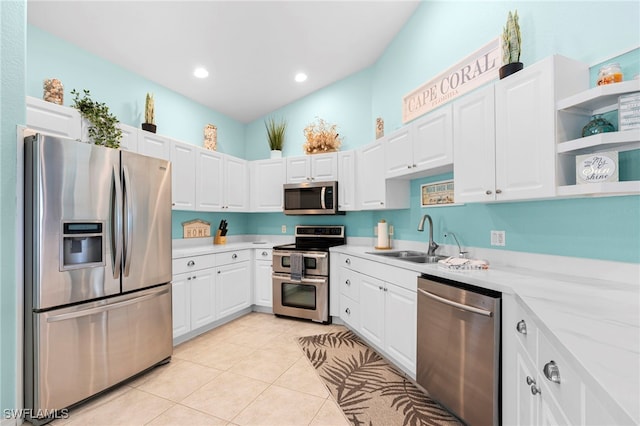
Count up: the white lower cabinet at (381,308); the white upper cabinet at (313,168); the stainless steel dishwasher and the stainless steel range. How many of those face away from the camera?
0

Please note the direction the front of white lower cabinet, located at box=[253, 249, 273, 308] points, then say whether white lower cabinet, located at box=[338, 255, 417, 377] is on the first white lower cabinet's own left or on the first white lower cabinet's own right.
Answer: on the first white lower cabinet's own left

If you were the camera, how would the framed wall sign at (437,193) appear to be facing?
facing the viewer and to the left of the viewer

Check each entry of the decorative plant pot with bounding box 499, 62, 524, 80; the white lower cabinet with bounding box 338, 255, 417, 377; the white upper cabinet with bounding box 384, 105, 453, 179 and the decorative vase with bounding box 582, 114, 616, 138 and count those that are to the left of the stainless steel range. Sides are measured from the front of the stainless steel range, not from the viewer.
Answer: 4

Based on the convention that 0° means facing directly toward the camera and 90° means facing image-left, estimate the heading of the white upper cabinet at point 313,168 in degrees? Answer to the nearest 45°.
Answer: approximately 45°

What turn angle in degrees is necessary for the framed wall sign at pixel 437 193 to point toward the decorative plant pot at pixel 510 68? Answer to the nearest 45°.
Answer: approximately 90° to its left

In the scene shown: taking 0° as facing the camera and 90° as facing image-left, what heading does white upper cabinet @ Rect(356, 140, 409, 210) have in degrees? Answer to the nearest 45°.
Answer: approximately 45°

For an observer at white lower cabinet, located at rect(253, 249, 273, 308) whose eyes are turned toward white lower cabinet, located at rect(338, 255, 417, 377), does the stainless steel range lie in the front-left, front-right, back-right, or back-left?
front-left

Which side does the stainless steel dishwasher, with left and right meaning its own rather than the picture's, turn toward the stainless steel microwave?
right

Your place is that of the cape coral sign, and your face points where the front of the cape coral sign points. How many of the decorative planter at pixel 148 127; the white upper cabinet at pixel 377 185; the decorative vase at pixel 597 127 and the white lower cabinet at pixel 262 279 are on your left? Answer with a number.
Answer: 1

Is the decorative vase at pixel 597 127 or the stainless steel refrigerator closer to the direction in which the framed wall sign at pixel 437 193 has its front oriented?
the stainless steel refrigerator

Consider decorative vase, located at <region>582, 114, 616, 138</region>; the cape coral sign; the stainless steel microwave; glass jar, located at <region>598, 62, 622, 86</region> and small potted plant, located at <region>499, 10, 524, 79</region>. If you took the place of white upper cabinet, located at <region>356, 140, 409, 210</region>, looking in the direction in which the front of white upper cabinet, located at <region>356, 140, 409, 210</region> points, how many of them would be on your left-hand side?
4

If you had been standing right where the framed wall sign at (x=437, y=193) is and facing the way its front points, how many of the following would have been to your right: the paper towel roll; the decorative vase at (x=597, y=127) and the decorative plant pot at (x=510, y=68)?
1

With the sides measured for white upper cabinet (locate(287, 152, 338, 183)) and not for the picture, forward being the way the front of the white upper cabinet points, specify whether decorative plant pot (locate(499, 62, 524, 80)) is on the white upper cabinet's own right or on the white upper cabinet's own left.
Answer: on the white upper cabinet's own left

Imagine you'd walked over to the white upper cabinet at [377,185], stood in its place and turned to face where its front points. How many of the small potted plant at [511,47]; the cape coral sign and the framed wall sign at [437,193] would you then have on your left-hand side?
3
